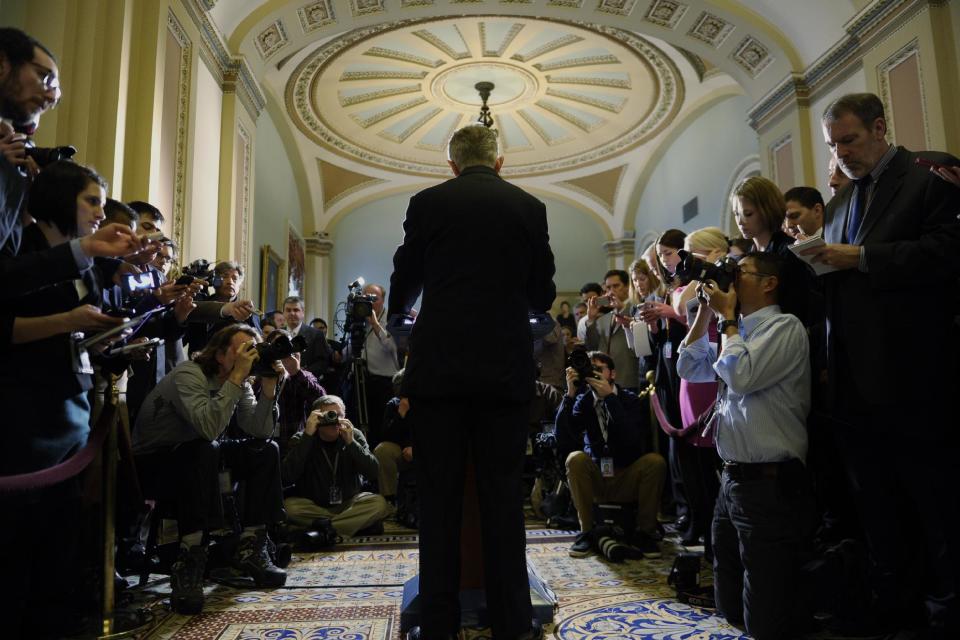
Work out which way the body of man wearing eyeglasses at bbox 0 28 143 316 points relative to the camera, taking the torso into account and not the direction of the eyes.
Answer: to the viewer's right

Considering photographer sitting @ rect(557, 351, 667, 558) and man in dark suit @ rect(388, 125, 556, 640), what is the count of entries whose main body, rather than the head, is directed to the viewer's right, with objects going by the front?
0

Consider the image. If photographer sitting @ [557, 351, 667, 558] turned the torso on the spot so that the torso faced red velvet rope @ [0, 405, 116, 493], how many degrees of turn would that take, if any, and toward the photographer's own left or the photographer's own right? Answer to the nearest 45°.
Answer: approximately 45° to the photographer's own right

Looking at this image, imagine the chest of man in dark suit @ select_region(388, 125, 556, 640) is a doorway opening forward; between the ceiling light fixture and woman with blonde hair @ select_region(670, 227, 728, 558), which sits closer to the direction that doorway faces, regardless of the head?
the ceiling light fixture

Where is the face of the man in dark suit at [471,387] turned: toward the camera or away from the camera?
away from the camera

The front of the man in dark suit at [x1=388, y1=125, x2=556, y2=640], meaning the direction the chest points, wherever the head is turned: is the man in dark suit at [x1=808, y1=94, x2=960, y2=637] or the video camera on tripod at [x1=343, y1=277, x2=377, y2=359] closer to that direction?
the video camera on tripod

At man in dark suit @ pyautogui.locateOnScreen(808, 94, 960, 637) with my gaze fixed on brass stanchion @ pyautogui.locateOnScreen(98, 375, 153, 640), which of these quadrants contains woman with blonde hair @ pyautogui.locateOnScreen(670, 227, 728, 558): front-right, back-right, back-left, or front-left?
front-right

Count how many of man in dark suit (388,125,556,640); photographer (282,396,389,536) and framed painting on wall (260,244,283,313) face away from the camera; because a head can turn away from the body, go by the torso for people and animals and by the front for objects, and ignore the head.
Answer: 1

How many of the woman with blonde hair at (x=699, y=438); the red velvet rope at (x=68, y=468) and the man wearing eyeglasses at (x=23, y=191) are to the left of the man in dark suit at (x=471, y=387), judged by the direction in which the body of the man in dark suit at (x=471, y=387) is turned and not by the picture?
2

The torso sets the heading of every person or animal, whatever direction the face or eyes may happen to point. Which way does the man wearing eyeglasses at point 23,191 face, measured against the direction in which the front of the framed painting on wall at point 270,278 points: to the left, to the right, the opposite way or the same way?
the same way

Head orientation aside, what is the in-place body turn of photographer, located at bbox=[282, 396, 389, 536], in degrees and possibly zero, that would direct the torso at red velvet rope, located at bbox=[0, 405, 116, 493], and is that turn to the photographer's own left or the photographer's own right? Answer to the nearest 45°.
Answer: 0° — they already face it

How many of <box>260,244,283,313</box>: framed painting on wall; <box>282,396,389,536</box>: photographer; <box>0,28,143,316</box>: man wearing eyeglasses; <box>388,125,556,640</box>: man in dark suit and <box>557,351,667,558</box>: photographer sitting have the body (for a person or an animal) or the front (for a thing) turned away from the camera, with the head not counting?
1

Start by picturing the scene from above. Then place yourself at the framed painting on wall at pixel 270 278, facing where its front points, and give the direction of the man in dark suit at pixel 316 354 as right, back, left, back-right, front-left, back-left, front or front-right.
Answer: right

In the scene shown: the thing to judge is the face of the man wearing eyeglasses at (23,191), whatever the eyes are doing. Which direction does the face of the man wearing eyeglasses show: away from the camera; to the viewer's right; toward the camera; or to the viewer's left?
to the viewer's right

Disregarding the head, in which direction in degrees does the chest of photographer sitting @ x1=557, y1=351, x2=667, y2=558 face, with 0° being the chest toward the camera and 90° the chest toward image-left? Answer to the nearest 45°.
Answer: approximately 0°

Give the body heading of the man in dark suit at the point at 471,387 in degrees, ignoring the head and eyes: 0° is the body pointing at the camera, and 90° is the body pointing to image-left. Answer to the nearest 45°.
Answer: approximately 180°

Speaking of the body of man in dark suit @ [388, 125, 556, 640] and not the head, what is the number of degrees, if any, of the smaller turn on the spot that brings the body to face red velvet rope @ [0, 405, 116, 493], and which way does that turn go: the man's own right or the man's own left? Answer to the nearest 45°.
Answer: approximately 90° to the man's own left

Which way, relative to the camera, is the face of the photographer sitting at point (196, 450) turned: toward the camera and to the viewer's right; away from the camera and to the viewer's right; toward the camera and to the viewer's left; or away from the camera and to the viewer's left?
toward the camera and to the viewer's right

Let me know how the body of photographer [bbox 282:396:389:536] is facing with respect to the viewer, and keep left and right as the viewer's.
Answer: facing the viewer

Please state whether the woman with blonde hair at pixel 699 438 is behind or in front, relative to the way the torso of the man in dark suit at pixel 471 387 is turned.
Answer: in front

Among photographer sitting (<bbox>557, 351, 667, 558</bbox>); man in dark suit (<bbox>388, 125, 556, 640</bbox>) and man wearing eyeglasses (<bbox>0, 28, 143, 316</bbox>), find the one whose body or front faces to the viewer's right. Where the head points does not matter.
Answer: the man wearing eyeglasses

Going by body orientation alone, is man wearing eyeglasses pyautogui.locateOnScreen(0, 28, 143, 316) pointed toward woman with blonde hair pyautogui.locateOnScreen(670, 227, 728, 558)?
yes
